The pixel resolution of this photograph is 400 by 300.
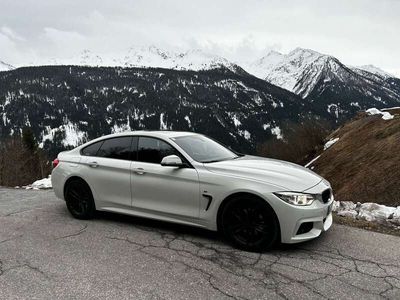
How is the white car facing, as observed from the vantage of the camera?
facing the viewer and to the right of the viewer
